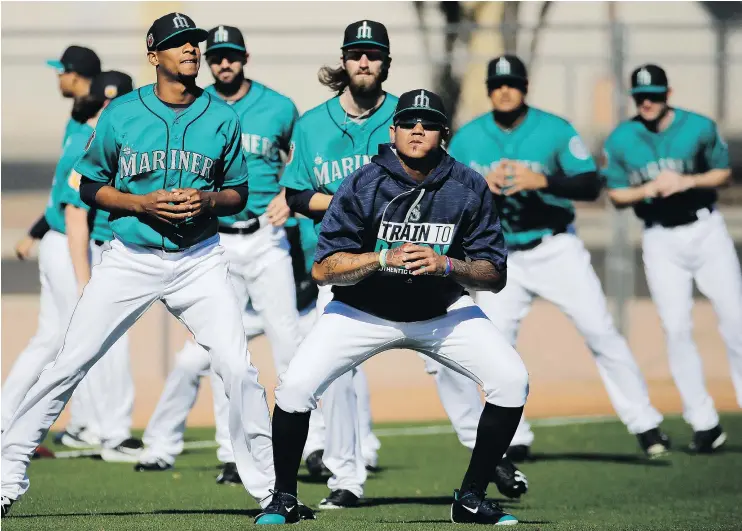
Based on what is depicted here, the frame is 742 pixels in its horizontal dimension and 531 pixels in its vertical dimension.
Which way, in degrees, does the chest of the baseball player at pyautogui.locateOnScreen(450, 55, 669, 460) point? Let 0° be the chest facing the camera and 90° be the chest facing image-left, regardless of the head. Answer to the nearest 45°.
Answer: approximately 0°

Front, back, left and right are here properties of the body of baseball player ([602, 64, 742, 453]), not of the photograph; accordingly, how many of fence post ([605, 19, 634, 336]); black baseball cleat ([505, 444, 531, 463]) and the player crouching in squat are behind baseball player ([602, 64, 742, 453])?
1

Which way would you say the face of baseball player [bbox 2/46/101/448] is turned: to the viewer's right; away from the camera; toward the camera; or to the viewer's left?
to the viewer's left

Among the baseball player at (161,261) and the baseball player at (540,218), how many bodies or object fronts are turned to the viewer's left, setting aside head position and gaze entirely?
0

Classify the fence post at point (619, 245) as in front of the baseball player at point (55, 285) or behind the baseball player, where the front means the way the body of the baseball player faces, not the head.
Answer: behind

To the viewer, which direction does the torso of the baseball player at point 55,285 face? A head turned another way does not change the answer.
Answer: to the viewer's left
